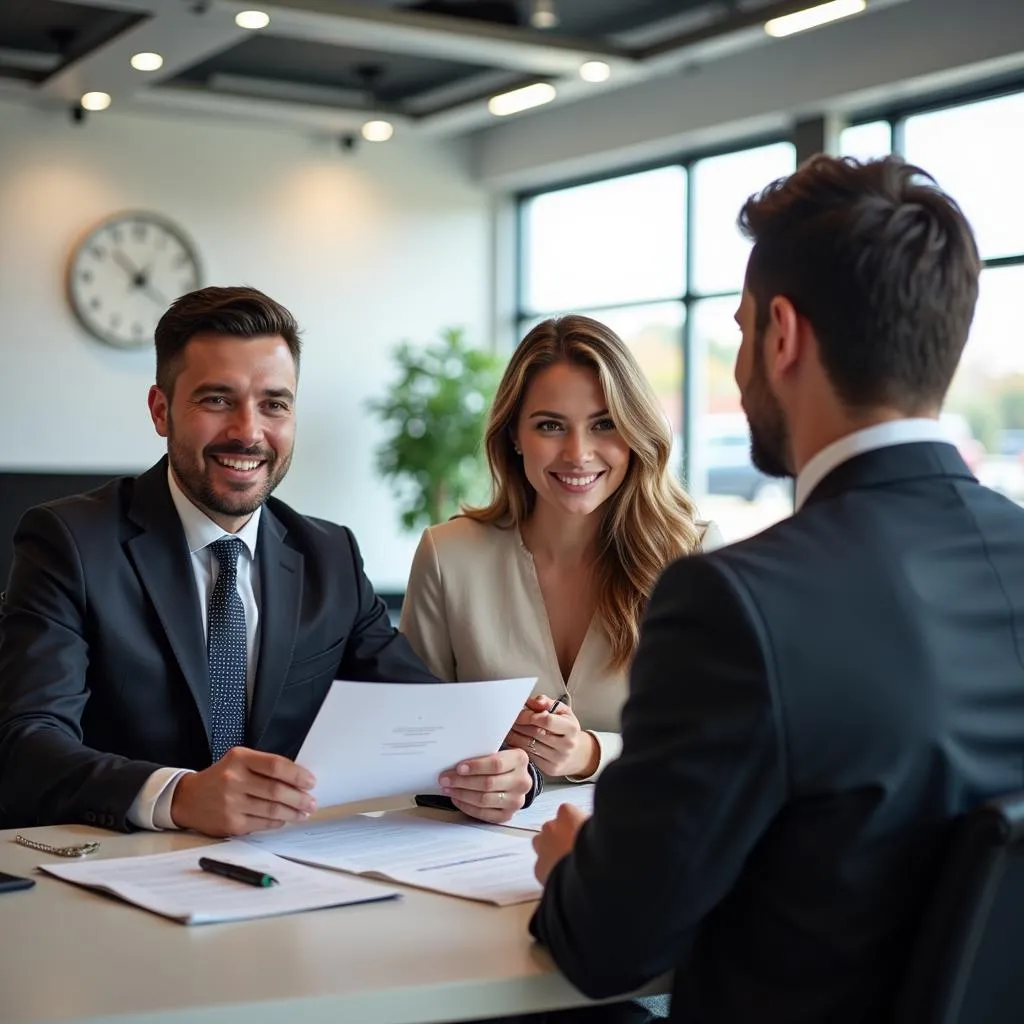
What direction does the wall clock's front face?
toward the camera

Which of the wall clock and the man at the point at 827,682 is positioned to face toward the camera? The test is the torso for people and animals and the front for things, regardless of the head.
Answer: the wall clock

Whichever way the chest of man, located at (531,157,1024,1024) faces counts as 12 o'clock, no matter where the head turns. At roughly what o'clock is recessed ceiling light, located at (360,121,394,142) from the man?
The recessed ceiling light is roughly at 1 o'clock from the man.

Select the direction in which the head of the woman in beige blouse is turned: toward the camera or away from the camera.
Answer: toward the camera

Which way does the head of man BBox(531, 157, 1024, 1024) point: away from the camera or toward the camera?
away from the camera

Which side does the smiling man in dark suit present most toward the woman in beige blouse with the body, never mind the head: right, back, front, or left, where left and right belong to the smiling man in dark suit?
left

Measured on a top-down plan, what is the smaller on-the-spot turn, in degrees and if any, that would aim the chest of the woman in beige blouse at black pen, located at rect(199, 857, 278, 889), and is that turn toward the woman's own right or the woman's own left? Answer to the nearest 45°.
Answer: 0° — they already face it

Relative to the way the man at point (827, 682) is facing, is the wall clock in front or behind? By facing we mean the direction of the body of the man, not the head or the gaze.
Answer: in front

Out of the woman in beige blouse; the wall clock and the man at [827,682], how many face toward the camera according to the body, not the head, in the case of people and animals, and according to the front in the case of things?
2

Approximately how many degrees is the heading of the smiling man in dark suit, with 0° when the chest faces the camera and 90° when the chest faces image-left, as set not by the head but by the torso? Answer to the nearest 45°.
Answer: approximately 315°

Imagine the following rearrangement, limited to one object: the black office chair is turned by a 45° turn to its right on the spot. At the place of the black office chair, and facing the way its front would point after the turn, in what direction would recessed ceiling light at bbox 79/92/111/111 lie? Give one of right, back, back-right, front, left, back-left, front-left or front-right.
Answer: front-left

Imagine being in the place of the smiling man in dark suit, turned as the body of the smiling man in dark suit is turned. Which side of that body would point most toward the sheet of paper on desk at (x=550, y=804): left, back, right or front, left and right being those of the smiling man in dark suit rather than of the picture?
front

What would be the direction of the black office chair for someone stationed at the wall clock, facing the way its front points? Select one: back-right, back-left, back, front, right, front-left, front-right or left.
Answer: front

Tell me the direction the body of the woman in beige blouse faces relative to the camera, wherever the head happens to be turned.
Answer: toward the camera

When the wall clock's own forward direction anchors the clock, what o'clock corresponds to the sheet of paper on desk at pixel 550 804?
The sheet of paper on desk is roughly at 12 o'clock from the wall clock.

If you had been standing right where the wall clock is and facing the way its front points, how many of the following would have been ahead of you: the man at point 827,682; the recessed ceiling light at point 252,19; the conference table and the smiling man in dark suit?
4

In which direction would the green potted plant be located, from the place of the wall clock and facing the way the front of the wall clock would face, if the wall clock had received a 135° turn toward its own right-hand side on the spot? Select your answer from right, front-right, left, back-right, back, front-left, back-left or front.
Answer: back-right

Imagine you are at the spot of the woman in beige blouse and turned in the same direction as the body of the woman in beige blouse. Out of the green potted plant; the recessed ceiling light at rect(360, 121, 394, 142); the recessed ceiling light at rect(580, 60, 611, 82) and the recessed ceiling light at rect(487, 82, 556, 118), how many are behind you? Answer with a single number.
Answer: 4

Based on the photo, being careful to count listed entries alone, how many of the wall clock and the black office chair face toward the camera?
1

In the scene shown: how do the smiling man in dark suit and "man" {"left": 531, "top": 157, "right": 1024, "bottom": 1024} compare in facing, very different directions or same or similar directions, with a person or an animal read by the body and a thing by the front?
very different directions

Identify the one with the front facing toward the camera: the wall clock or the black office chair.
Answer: the wall clock
